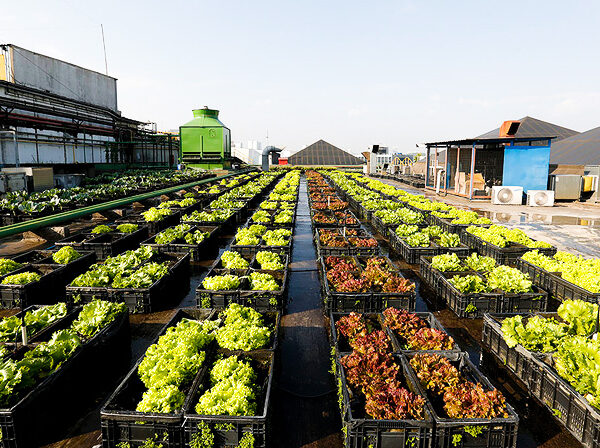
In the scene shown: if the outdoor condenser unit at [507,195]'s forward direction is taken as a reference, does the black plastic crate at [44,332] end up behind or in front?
in front

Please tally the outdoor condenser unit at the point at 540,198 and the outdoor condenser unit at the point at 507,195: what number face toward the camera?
2

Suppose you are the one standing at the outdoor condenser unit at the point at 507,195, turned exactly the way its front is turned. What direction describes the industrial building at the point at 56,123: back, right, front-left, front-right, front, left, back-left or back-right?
right

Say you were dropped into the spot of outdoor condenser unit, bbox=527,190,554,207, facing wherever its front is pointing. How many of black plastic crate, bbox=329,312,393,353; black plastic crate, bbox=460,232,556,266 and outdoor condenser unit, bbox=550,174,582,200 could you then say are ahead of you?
2

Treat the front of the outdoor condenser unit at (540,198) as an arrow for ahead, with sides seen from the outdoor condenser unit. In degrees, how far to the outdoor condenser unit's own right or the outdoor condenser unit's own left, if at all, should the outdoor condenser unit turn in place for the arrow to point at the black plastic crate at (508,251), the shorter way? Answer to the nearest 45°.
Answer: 0° — it already faces it

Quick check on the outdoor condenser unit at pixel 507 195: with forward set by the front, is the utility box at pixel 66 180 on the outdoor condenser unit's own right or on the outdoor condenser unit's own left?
on the outdoor condenser unit's own right

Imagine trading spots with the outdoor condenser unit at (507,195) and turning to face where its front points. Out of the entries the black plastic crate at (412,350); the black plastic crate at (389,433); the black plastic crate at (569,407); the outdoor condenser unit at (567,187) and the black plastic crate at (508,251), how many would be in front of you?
4

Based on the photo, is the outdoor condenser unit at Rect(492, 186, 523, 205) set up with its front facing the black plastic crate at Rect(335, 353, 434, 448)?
yes

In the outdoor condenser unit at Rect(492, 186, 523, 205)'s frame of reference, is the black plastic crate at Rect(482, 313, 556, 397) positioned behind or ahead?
ahead

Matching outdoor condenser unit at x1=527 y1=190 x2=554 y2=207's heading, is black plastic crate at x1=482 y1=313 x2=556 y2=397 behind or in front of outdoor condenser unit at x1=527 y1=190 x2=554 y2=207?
in front

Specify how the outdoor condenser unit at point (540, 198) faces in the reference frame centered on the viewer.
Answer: facing the viewer

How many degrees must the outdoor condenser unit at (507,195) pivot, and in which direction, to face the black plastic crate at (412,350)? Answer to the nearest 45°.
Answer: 0° — it already faces it

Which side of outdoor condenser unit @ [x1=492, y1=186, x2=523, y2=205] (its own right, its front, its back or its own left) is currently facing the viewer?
front

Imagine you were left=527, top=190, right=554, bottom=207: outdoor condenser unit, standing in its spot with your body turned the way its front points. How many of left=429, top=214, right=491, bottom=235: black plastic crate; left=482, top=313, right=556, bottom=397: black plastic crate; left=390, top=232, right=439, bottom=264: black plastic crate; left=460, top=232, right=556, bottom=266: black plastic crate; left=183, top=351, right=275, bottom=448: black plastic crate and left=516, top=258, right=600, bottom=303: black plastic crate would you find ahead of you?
6

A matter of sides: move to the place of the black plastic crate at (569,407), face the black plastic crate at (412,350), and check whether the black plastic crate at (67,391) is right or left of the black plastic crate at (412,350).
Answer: left
